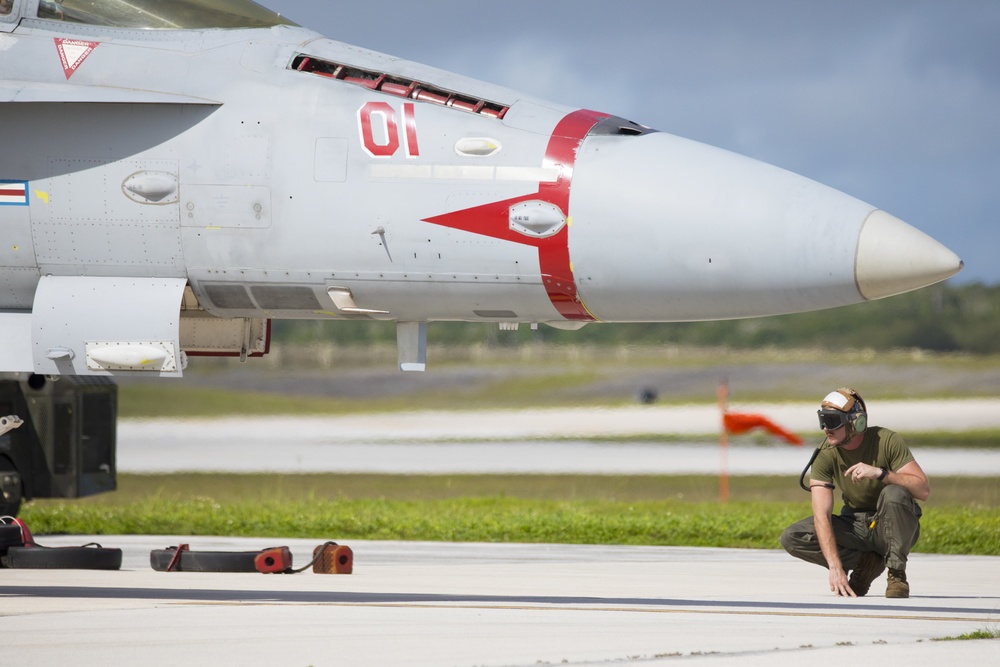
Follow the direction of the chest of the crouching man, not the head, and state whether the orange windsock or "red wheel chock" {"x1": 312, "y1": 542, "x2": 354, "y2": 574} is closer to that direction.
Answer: the red wheel chock

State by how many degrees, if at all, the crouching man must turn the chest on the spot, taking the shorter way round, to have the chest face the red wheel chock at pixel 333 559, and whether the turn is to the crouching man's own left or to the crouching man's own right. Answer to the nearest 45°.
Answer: approximately 45° to the crouching man's own right

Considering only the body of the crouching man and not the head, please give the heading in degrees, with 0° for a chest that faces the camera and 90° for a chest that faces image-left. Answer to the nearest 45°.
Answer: approximately 45°

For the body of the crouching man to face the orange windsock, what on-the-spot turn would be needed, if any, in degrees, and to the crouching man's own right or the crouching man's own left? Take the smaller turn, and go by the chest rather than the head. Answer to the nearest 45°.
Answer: approximately 135° to the crouching man's own right
